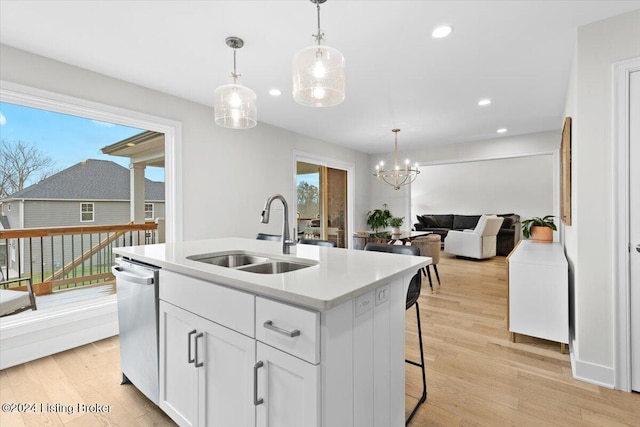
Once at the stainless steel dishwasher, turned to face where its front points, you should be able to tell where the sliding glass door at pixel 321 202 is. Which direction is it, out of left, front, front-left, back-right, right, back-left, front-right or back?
back

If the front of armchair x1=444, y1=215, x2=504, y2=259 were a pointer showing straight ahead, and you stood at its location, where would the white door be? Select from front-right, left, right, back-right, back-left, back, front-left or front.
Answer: back-left

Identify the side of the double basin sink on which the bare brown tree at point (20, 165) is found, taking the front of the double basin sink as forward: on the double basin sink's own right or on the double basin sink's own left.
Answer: on the double basin sink's own right

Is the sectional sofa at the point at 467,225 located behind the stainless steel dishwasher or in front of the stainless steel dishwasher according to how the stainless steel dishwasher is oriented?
behind

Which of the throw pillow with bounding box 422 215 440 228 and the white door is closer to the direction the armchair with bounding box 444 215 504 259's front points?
the throw pillow

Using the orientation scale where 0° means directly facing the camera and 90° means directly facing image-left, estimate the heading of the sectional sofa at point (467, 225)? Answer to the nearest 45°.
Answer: approximately 0°

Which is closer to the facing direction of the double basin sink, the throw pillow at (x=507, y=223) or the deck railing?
the deck railing

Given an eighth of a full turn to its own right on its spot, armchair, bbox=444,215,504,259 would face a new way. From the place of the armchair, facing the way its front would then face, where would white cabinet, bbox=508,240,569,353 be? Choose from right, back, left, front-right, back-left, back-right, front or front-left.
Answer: back

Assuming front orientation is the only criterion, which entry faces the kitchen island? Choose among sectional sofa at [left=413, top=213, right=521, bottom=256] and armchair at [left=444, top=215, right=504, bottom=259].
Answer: the sectional sofa
